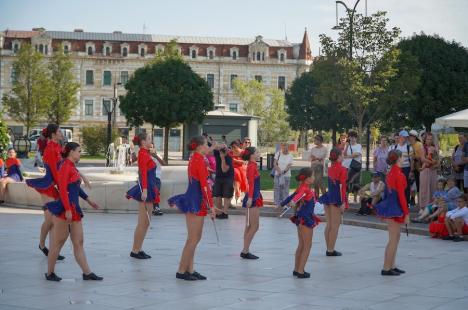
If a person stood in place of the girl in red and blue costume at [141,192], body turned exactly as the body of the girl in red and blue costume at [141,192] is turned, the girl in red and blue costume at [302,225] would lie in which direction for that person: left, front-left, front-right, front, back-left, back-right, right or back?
front-right

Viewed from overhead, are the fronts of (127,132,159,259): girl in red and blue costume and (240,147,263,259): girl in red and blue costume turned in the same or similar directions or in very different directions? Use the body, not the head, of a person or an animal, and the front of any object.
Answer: same or similar directions

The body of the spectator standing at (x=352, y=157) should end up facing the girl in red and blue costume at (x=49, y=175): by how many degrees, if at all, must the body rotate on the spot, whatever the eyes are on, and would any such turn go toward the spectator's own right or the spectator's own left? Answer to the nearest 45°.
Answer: approximately 45° to the spectator's own right

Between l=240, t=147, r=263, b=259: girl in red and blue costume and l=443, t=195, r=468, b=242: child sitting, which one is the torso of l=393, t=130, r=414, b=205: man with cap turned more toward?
the girl in red and blue costume

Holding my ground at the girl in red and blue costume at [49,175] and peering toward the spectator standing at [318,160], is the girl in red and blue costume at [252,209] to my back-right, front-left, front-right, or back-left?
front-right

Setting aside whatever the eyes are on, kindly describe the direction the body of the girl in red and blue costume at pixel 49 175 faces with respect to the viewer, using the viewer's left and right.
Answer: facing to the right of the viewer

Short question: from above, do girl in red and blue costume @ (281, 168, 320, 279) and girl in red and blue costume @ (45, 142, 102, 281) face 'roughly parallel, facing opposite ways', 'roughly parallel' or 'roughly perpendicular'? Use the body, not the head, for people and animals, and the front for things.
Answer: roughly parallel

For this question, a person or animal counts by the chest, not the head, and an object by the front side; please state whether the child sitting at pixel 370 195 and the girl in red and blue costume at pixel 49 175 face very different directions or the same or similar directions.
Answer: very different directions

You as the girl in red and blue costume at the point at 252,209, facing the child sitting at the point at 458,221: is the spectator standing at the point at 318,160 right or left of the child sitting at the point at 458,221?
left

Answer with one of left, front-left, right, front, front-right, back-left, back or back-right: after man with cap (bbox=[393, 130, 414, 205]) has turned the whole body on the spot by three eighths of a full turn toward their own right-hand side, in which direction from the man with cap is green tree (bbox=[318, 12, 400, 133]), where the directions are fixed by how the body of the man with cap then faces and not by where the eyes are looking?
front

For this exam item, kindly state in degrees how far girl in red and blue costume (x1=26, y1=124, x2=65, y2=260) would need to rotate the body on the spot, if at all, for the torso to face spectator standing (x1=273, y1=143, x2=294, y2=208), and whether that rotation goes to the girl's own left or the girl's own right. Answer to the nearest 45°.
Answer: approximately 45° to the girl's own left

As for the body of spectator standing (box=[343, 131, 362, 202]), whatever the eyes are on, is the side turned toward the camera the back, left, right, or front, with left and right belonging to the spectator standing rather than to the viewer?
front

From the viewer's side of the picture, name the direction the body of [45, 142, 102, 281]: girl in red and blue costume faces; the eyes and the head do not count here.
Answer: to the viewer's right
